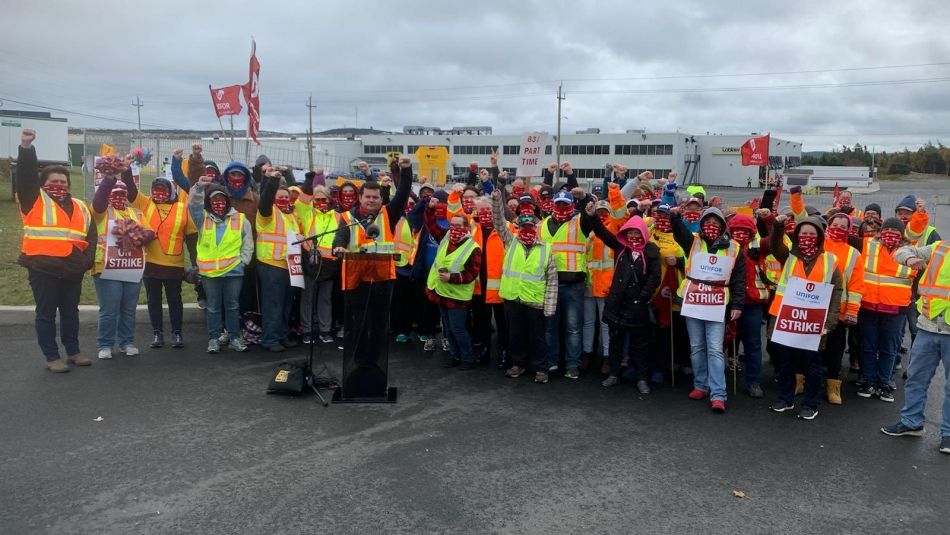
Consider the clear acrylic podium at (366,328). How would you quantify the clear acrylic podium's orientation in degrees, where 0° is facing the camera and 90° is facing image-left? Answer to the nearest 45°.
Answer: approximately 0°

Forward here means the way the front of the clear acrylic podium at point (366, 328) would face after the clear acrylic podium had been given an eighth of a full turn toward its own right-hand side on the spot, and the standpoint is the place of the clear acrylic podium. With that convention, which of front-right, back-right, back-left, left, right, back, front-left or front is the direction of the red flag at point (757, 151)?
back

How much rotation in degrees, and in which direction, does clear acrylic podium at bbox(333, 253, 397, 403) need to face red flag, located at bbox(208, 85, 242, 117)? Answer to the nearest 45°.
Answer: approximately 180°
